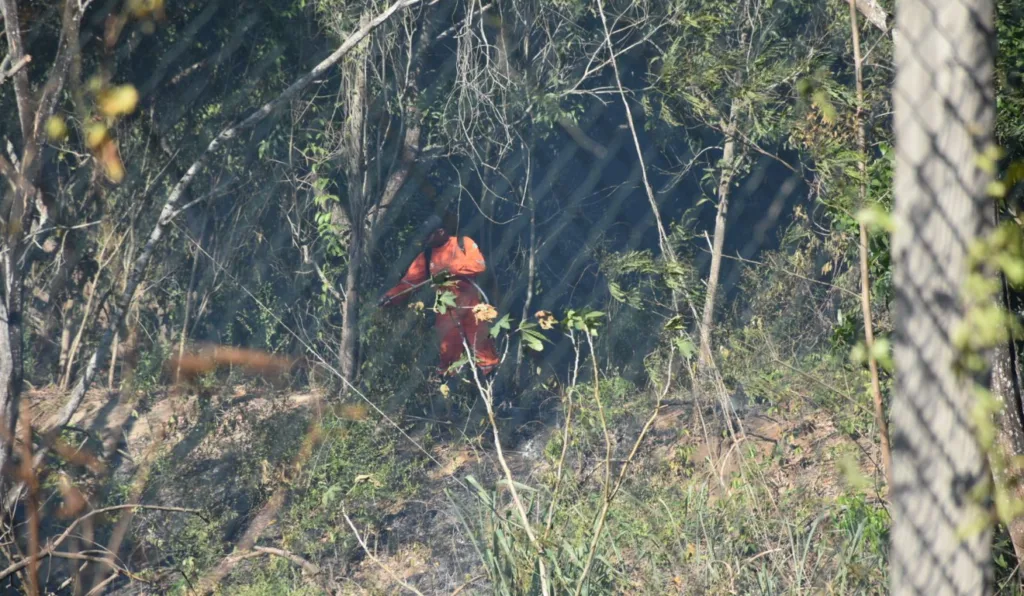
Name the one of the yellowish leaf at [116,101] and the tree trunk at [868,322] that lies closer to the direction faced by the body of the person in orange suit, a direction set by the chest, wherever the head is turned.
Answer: the yellowish leaf

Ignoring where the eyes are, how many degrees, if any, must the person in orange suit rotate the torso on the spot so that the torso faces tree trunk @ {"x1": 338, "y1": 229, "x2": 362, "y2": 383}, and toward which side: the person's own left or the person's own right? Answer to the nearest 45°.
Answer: approximately 45° to the person's own right

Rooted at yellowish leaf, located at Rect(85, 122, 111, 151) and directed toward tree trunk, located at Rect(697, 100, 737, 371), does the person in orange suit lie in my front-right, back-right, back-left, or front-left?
front-left

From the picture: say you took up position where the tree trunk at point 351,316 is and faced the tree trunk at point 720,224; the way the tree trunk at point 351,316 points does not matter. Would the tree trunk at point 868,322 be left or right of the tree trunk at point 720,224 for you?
right

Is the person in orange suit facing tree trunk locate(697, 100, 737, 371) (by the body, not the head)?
no

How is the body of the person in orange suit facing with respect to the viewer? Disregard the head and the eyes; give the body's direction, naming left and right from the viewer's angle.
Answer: facing the viewer and to the left of the viewer

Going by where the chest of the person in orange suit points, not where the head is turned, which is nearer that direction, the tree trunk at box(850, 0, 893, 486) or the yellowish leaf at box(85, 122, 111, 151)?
the yellowish leaf

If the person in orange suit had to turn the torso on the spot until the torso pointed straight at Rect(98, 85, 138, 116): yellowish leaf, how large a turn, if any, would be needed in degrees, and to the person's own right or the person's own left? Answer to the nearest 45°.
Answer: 0° — they already face it

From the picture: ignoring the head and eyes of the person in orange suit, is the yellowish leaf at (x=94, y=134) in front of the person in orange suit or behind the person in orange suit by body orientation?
in front

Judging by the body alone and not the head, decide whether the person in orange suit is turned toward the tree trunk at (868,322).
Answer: no

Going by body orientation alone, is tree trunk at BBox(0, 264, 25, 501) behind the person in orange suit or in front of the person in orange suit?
in front
